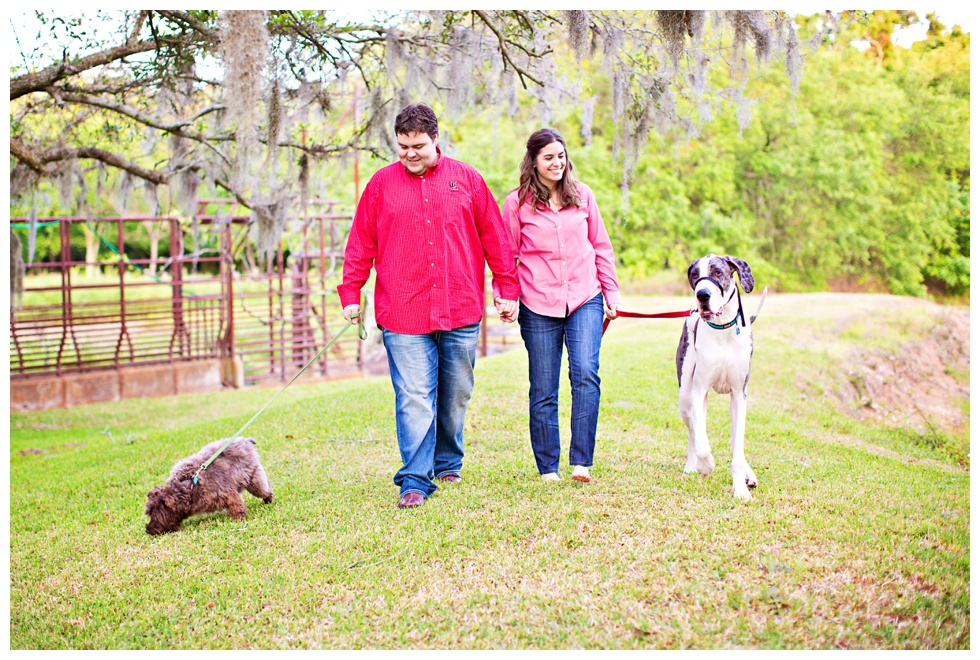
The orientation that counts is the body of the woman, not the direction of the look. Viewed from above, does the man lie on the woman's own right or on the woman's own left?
on the woman's own right

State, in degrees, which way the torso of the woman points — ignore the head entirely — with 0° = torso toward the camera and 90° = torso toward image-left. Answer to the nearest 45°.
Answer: approximately 0°

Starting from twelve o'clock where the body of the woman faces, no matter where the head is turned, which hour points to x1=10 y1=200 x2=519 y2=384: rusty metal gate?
The rusty metal gate is roughly at 5 o'clock from the woman.

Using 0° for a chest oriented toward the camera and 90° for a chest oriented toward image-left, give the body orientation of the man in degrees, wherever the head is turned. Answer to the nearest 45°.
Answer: approximately 0°

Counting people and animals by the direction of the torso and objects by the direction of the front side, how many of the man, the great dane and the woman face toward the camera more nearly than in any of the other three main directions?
3

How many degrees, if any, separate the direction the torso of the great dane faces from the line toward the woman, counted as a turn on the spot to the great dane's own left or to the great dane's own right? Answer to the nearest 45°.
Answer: approximately 90° to the great dane's own right

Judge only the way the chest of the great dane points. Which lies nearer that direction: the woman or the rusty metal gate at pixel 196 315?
the woman

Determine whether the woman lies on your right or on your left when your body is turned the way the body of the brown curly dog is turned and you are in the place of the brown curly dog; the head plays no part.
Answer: on your left

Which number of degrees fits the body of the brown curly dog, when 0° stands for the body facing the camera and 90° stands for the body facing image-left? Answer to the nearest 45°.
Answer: approximately 45°
